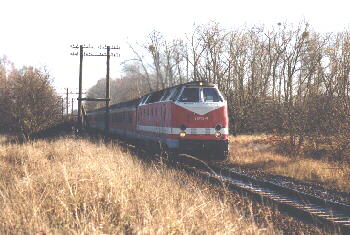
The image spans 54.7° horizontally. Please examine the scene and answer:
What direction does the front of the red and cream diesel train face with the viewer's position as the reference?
facing the viewer and to the right of the viewer
